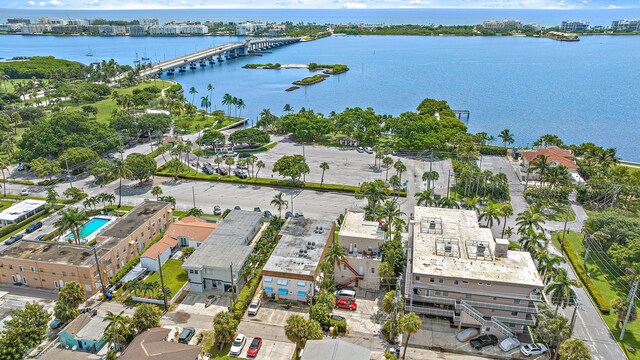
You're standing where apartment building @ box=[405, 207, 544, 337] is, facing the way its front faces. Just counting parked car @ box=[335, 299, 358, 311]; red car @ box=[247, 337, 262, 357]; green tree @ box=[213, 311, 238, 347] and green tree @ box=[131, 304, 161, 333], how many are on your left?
0

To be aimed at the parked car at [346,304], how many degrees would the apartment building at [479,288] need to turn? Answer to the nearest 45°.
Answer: approximately 90° to its right

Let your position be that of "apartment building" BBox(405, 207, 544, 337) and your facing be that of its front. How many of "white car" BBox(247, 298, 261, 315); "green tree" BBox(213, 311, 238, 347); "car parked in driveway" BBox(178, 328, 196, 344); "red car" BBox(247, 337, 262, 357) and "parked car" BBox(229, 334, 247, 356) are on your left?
0

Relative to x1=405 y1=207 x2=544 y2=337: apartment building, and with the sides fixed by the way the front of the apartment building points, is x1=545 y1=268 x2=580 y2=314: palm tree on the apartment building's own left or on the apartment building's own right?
on the apartment building's own left

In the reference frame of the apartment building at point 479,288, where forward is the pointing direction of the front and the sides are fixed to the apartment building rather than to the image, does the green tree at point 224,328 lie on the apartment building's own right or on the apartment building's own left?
on the apartment building's own right

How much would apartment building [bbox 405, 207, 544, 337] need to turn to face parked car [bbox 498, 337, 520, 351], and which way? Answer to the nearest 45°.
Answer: approximately 45° to its left

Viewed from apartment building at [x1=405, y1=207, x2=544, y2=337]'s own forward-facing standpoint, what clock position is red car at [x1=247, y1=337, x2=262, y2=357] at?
The red car is roughly at 2 o'clock from the apartment building.

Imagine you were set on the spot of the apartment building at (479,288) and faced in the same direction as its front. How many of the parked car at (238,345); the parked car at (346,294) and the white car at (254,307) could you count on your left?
0

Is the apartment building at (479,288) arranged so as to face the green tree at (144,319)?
no

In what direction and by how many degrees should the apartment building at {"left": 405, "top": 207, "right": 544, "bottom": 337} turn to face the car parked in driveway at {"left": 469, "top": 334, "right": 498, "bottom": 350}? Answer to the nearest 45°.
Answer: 0° — it already faces it

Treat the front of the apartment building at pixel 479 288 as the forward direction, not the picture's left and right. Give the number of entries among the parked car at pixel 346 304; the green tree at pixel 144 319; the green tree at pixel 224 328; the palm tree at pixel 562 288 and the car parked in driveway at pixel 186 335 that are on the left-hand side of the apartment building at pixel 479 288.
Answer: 1

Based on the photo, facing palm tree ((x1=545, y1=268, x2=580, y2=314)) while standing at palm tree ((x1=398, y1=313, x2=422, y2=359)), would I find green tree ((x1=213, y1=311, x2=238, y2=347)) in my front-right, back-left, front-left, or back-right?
back-left

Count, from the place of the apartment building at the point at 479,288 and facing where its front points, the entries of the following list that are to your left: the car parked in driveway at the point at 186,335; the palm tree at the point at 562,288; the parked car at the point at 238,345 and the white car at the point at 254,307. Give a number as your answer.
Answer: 1

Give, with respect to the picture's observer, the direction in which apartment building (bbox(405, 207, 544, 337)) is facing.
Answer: facing the viewer
